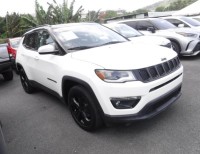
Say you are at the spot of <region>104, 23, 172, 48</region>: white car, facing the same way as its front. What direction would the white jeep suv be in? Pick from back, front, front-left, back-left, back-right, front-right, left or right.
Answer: front-right

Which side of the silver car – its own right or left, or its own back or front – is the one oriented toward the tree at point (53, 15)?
back

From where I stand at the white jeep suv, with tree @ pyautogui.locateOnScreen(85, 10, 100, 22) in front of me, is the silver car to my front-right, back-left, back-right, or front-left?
front-right

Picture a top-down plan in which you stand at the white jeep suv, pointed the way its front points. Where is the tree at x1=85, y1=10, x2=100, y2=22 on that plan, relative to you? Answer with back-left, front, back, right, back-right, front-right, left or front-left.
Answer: back-left

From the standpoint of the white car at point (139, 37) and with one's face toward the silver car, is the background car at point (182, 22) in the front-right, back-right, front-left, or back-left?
front-left

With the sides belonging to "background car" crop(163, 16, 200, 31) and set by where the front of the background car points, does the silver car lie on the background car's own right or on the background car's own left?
on the background car's own right

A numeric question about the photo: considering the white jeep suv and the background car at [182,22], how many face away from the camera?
0

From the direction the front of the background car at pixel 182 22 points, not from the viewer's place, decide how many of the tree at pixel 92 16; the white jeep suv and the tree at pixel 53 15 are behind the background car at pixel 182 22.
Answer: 2

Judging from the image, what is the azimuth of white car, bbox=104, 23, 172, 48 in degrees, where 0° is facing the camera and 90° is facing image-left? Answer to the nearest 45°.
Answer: approximately 315°

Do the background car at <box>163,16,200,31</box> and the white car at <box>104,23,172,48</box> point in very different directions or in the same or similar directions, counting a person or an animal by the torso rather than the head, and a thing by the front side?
same or similar directions

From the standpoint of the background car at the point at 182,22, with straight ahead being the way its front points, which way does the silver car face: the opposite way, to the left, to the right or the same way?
the same way

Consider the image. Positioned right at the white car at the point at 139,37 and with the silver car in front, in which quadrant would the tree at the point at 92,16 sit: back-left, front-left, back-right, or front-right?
front-left

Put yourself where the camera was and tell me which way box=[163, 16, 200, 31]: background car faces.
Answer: facing the viewer and to the right of the viewer

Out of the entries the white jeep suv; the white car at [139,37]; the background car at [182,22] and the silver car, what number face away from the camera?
0

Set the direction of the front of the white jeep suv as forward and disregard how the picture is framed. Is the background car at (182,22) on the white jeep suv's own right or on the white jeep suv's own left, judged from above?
on the white jeep suv's own left

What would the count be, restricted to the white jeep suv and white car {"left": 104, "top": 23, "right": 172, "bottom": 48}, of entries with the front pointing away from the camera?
0
